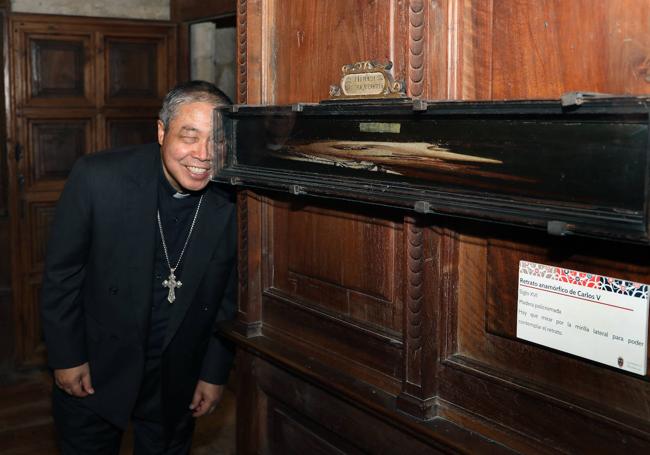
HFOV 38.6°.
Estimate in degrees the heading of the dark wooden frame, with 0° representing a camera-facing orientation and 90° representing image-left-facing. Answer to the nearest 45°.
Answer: approximately 45°

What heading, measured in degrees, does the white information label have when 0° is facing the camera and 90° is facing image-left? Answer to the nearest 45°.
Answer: approximately 45°

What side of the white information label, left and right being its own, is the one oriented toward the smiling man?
right

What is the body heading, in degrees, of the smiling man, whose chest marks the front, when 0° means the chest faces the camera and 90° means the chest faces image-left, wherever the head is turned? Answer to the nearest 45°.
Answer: approximately 315°
